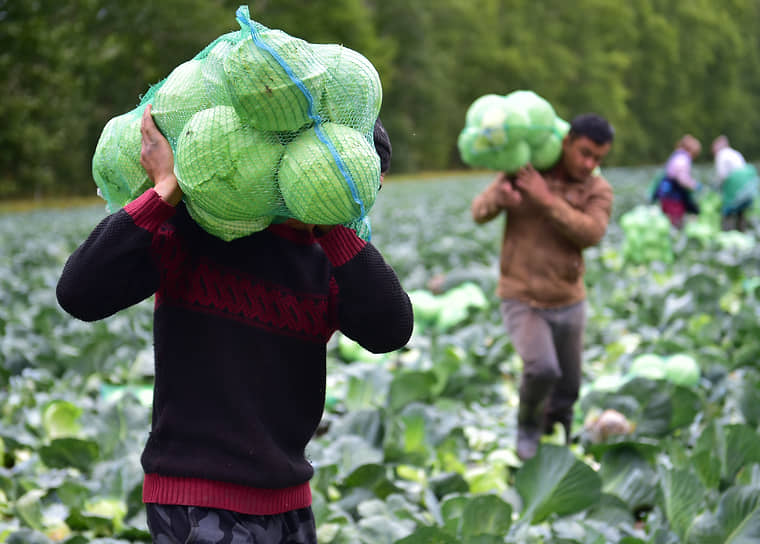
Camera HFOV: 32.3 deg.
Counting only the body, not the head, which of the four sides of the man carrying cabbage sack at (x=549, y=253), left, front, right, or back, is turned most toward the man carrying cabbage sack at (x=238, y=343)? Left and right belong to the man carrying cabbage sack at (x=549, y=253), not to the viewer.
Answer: front

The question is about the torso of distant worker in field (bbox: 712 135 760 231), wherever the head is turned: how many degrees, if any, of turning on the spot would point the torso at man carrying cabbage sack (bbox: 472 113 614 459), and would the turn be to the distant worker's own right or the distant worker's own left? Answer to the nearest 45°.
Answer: approximately 90° to the distant worker's own left

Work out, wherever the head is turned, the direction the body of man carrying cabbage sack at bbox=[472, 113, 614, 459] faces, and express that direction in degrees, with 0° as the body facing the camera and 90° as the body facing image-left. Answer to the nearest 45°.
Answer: approximately 0°

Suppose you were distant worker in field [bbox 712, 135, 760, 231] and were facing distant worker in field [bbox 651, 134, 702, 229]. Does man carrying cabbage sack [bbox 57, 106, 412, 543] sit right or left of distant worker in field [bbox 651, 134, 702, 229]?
left

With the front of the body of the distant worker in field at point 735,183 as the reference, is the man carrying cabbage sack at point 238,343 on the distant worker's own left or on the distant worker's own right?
on the distant worker's own left

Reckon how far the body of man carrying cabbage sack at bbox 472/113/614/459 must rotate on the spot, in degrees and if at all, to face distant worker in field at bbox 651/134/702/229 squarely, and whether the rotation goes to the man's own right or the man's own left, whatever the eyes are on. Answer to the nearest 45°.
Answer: approximately 180°

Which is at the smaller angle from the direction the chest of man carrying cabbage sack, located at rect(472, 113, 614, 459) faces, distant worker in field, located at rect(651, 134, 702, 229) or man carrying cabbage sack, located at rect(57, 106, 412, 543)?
the man carrying cabbage sack
